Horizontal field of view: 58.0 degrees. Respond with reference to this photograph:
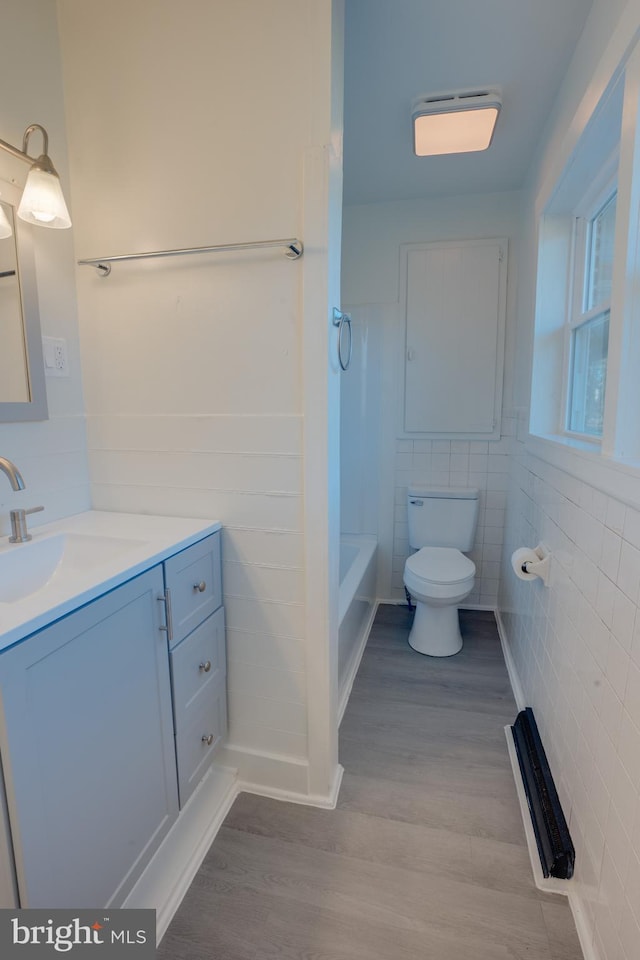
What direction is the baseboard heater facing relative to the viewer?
to the viewer's left

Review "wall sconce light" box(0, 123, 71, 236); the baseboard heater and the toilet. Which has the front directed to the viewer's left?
the baseboard heater

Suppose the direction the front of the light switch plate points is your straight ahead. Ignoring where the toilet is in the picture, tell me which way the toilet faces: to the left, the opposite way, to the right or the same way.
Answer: to the right

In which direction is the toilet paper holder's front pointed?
to the viewer's left

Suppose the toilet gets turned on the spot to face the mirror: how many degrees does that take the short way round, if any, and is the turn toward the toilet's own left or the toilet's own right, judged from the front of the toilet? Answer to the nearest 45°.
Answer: approximately 45° to the toilet's own right
